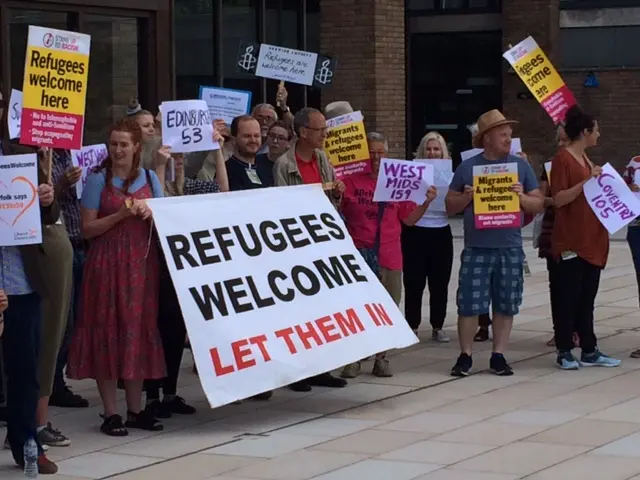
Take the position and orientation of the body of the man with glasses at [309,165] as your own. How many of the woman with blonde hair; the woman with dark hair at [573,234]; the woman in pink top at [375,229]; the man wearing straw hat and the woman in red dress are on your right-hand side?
1

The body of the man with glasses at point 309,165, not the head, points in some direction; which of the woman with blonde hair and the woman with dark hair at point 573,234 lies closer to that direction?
the woman with dark hair

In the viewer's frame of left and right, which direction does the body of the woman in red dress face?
facing the viewer and to the right of the viewer

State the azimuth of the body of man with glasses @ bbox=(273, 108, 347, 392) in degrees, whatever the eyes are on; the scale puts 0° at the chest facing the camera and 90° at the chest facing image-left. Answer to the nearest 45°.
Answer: approximately 315°

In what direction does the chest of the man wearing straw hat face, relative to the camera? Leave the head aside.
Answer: toward the camera

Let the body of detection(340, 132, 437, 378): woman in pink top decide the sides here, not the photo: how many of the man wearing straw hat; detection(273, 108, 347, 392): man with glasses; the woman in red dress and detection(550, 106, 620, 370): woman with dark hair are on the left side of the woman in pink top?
2

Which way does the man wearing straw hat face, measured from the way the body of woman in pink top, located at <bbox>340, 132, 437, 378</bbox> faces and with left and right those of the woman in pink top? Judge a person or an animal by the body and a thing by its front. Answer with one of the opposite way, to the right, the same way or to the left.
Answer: the same way

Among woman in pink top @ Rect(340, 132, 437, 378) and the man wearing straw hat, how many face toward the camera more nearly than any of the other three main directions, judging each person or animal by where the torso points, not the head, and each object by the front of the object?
2

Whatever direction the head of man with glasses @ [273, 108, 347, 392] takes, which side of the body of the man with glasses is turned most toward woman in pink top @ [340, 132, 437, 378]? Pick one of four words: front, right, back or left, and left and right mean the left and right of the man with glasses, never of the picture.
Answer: left

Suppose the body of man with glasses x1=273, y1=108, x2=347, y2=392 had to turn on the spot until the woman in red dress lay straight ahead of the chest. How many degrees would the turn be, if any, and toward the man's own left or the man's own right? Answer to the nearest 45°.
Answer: approximately 90° to the man's own right

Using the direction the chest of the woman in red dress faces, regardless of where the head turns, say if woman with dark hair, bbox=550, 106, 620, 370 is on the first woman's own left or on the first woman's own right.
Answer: on the first woman's own left

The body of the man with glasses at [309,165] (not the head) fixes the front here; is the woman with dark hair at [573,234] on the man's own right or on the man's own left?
on the man's own left

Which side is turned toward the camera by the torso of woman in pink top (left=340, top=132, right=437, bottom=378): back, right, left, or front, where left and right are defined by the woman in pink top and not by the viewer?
front

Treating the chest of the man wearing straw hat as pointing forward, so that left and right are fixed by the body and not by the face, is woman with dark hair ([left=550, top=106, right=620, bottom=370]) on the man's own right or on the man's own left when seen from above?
on the man's own left

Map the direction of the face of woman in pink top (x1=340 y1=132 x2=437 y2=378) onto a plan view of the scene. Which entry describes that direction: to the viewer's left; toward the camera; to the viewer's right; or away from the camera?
toward the camera

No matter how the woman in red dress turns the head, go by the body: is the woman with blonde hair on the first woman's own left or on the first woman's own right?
on the first woman's own left
